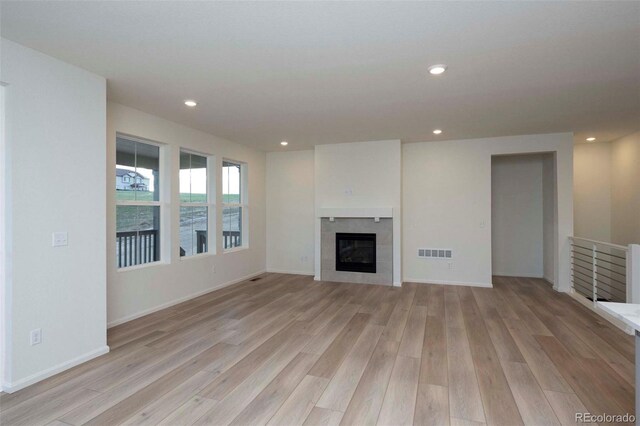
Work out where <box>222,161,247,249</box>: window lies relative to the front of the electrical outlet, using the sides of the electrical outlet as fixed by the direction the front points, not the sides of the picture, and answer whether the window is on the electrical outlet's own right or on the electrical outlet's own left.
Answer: on the electrical outlet's own left

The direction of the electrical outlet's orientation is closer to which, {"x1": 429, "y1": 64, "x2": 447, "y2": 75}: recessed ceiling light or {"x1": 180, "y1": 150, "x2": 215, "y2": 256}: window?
the recessed ceiling light

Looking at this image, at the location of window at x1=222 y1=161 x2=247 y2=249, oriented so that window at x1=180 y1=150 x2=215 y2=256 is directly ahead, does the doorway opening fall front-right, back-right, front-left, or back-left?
back-left

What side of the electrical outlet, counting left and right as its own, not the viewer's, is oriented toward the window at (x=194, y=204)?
left

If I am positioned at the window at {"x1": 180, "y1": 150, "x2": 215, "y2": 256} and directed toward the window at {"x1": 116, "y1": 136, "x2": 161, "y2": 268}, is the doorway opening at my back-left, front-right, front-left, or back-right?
back-left

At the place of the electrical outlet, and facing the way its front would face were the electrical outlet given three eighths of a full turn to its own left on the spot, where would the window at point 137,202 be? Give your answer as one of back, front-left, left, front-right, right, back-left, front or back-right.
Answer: front-right

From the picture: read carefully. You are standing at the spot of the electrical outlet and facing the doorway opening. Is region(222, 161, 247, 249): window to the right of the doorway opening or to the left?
left

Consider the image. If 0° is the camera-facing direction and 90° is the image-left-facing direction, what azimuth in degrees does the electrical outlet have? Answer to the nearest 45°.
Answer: approximately 315°
